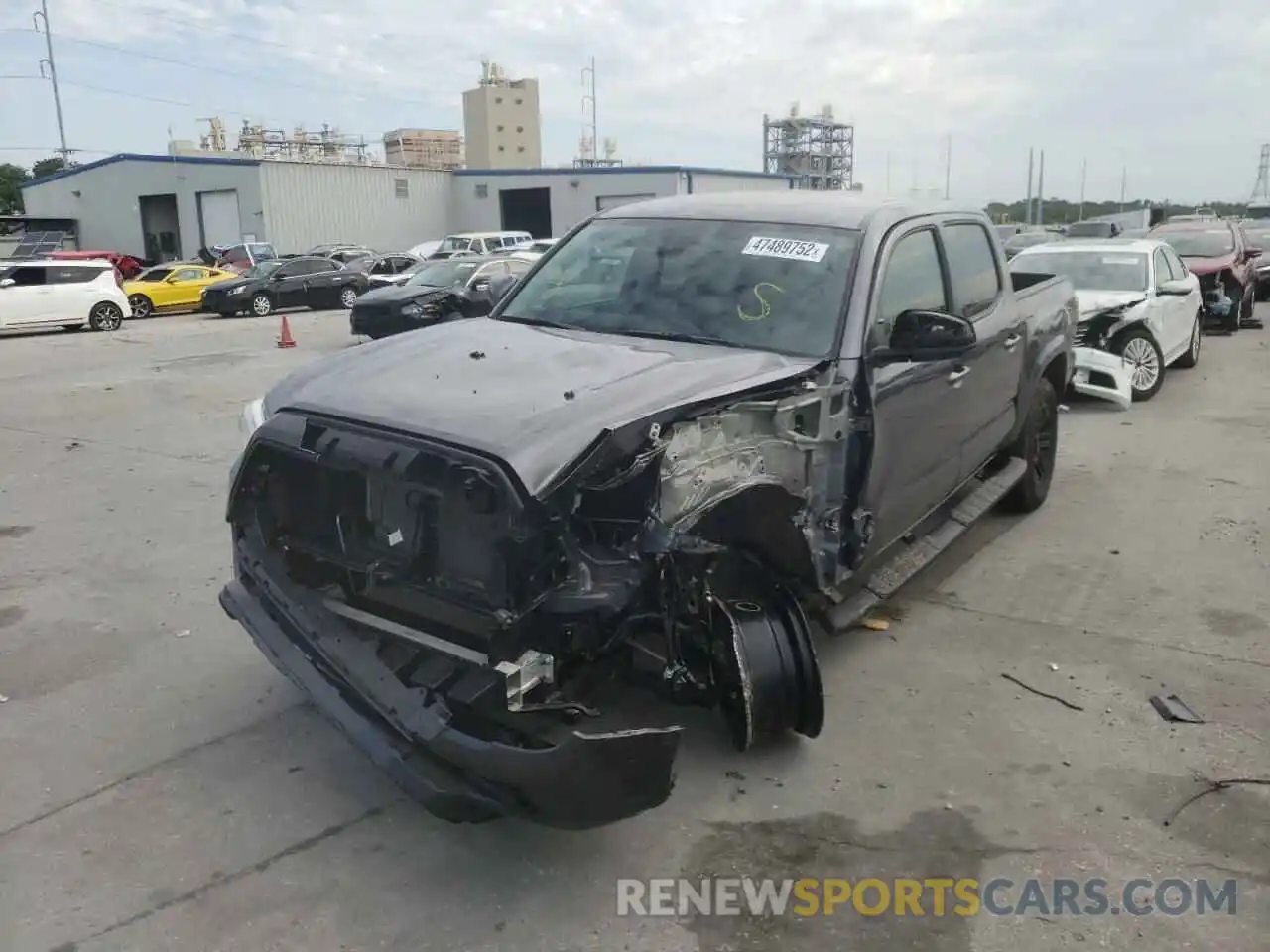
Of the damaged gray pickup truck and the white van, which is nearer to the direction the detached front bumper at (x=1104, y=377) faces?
the damaged gray pickup truck

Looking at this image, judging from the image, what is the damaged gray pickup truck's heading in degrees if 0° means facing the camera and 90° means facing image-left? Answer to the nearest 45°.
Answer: approximately 45°

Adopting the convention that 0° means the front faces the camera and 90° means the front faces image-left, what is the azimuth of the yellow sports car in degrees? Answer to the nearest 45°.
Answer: approximately 45°

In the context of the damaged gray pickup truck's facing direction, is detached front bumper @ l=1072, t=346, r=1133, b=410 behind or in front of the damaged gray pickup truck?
behind

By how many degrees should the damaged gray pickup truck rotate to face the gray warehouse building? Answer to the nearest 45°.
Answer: approximately 135° to its right

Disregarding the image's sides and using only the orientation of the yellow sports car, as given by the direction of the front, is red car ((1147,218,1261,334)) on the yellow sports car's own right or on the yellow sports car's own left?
on the yellow sports car's own left

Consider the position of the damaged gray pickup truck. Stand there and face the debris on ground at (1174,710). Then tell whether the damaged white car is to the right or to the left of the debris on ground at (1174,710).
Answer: left

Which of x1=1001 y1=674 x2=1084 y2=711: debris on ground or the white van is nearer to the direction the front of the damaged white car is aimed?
the debris on ground

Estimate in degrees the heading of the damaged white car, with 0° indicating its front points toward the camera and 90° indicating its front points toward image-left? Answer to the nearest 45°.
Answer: approximately 45°
